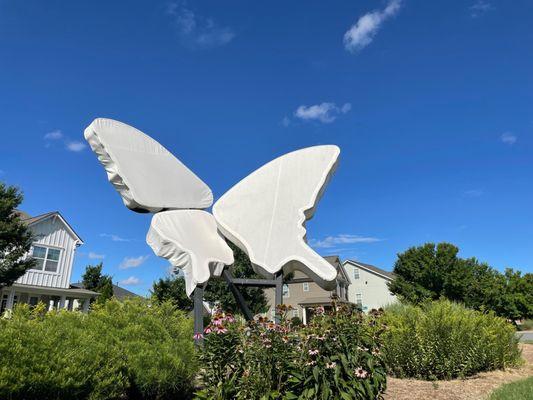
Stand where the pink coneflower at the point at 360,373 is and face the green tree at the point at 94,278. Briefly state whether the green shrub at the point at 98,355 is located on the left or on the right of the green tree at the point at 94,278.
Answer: left

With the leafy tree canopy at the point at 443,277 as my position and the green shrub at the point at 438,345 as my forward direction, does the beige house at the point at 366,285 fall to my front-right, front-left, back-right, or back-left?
back-right
